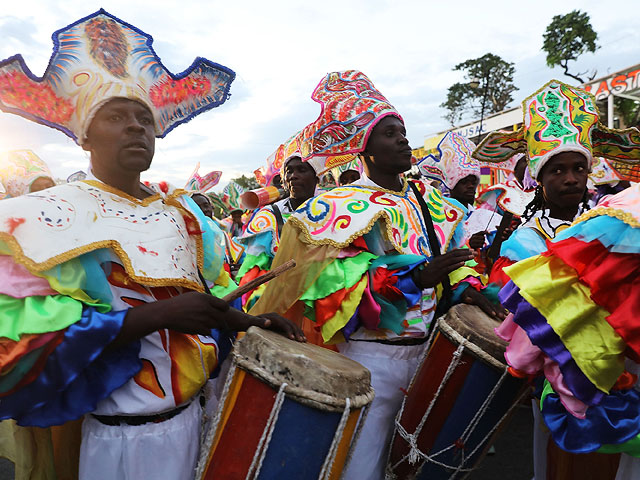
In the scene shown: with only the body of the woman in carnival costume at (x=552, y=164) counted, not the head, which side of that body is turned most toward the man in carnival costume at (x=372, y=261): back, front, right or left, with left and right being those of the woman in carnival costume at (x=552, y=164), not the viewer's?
right

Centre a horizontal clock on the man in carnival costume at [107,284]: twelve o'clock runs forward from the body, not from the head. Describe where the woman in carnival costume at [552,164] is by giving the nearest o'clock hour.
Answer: the woman in carnival costume at [552,164] is roughly at 10 o'clock from the man in carnival costume at [107,284].

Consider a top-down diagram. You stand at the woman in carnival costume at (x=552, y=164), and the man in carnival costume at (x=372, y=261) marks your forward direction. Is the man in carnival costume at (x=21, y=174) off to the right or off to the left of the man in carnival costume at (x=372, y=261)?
right

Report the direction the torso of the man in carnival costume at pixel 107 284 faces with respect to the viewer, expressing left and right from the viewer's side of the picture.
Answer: facing the viewer and to the right of the viewer

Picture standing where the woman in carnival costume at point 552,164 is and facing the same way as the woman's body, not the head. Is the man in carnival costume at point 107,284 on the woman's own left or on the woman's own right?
on the woman's own right

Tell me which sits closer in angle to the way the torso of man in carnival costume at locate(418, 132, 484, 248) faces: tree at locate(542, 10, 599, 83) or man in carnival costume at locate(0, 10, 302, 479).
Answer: the man in carnival costume

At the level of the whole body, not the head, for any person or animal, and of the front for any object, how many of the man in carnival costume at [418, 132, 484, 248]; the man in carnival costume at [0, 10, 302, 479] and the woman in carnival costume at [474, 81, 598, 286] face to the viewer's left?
0

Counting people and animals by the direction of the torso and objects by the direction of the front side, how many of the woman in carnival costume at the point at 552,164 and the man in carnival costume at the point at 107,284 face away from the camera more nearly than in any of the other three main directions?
0

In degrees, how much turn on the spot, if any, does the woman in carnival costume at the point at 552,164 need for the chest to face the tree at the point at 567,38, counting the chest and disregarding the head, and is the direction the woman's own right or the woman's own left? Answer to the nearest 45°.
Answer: approximately 135° to the woman's own left

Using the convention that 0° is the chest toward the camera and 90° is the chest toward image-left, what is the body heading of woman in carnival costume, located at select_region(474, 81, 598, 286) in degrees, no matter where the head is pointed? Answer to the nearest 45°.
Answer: approximately 315°

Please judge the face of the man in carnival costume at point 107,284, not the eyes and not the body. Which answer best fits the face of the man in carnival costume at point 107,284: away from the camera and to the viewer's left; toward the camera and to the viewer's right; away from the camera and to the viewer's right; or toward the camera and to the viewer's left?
toward the camera and to the viewer's right

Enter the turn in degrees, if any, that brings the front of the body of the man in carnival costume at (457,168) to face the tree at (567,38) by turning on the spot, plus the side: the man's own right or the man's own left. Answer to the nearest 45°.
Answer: approximately 135° to the man's own left

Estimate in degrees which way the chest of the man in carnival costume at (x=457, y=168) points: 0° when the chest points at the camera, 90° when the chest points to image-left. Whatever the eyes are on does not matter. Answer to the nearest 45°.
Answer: approximately 315°

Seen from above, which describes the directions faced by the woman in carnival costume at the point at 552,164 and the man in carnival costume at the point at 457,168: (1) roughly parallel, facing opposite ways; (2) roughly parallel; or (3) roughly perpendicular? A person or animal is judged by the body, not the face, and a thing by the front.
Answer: roughly parallel
